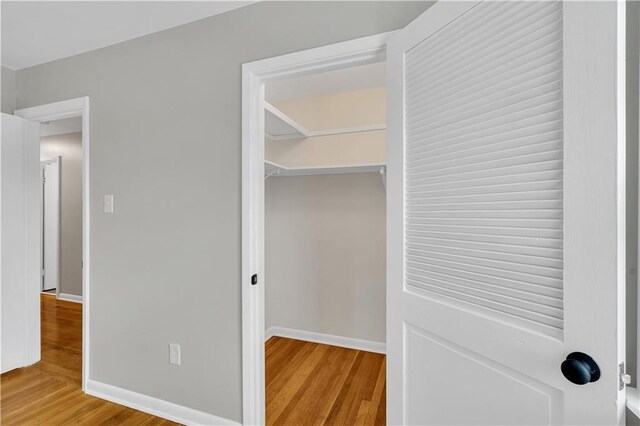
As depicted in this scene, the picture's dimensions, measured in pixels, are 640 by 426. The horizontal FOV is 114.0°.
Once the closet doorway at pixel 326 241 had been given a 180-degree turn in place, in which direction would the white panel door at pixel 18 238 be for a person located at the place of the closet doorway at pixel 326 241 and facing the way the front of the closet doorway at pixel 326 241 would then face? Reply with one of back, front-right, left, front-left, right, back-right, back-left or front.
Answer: back-left

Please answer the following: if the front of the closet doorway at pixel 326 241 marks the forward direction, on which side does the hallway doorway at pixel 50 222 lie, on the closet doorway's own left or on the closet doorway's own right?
on the closet doorway's own right

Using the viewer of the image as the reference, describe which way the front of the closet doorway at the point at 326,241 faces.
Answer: facing the viewer and to the left of the viewer

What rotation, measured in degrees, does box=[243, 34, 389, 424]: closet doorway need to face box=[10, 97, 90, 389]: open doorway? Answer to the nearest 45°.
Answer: approximately 45° to its right
